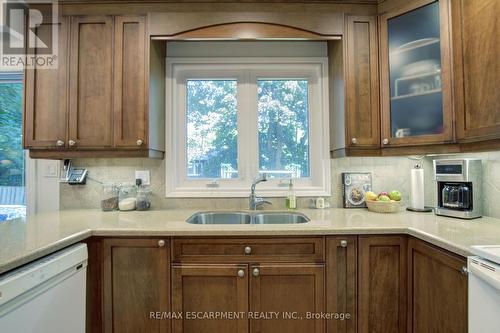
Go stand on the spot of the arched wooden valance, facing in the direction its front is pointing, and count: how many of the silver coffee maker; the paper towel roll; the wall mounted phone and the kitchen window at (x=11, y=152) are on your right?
2

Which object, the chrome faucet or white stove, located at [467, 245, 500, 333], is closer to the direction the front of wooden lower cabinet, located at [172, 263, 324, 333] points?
the white stove

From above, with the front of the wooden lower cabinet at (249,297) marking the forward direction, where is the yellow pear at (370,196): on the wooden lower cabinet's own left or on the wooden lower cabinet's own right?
on the wooden lower cabinet's own left

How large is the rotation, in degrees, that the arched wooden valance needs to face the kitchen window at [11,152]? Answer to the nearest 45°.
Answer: approximately 90° to its right

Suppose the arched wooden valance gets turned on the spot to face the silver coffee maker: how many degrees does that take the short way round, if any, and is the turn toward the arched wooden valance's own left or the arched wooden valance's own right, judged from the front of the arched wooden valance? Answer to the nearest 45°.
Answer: approximately 90° to the arched wooden valance's own left

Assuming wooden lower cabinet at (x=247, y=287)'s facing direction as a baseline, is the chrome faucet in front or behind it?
behind

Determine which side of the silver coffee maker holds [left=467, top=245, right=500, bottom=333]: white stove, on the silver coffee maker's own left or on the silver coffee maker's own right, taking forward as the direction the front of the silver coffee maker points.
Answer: on the silver coffee maker's own left
